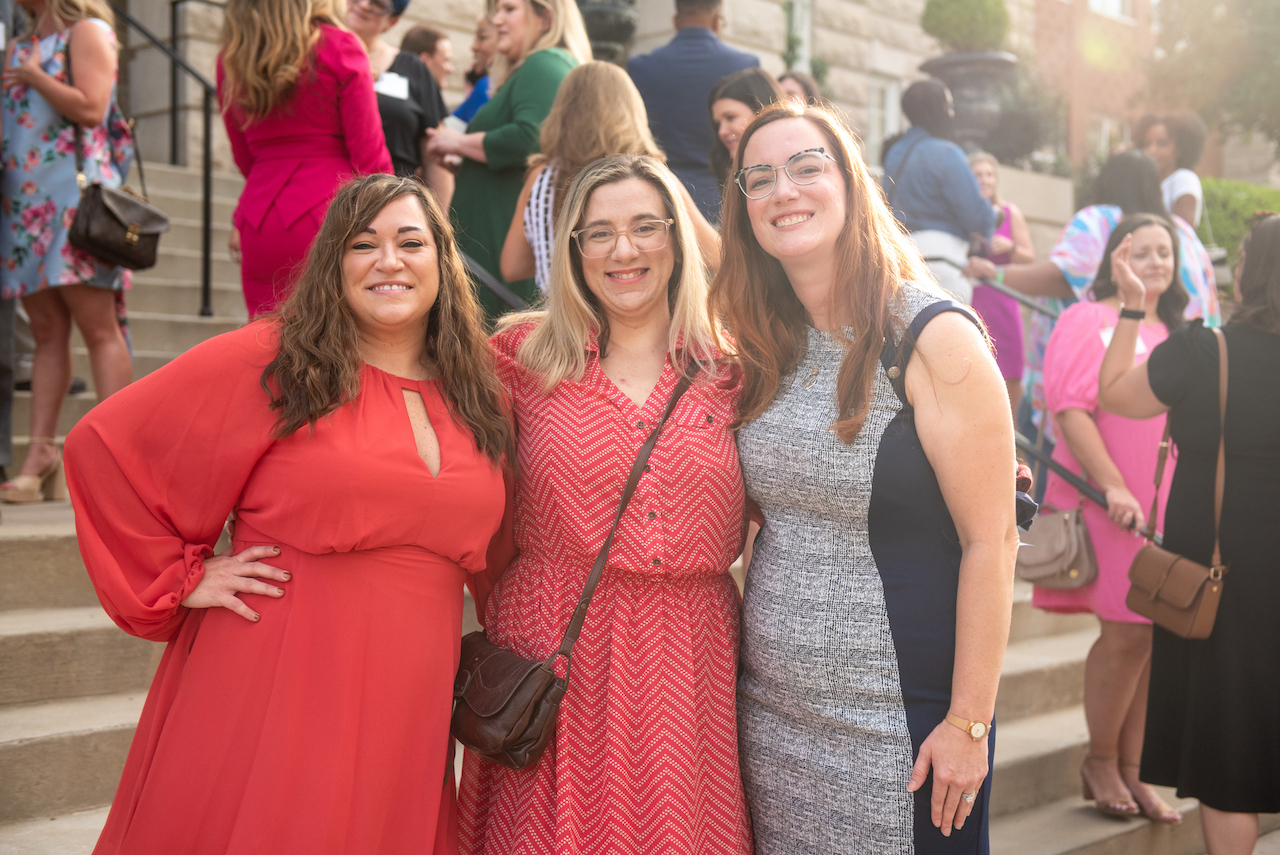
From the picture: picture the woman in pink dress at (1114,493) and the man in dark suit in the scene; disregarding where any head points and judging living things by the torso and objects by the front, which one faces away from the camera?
the man in dark suit

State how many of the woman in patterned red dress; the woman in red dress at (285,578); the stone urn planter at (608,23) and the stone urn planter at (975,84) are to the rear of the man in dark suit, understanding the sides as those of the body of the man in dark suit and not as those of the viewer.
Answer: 2

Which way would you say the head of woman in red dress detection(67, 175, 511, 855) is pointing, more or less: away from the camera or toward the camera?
toward the camera

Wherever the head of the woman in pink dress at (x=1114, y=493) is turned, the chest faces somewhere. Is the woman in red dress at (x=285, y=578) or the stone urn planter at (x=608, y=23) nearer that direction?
the woman in red dress

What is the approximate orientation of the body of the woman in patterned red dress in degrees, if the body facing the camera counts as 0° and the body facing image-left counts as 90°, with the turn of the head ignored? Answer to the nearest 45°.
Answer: approximately 0°

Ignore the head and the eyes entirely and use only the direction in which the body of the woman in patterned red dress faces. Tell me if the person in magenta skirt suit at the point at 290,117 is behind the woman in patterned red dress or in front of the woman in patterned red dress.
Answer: behind

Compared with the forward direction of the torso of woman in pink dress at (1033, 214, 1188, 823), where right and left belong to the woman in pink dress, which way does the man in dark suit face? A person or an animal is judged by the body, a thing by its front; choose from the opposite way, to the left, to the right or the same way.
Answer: the opposite way

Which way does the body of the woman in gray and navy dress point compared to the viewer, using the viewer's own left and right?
facing the viewer and to the left of the viewer

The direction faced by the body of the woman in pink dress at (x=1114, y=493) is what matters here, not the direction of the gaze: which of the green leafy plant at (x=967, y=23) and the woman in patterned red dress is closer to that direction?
the woman in patterned red dress

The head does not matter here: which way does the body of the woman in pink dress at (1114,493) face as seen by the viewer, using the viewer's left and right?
facing the viewer and to the right of the viewer

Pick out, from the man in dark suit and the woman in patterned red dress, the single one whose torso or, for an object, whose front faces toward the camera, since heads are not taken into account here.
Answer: the woman in patterned red dress

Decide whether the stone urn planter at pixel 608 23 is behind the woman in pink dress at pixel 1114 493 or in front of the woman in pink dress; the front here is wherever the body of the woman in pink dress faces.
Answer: behind

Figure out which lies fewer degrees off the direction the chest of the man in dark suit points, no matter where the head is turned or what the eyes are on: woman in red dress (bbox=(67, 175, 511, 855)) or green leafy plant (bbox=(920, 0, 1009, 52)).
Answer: the green leafy plant

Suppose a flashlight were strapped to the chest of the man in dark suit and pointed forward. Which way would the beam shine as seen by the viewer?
away from the camera

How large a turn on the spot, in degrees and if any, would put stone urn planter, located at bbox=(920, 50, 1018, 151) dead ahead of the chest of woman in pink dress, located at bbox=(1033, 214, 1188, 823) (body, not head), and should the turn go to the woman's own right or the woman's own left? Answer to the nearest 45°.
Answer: approximately 135° to the woman's own left

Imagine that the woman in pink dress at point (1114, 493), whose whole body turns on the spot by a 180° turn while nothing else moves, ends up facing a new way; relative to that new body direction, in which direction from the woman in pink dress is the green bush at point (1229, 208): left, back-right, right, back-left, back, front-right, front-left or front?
front-right

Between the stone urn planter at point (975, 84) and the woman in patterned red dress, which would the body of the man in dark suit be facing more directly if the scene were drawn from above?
the stone urn planter
